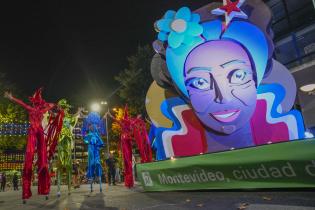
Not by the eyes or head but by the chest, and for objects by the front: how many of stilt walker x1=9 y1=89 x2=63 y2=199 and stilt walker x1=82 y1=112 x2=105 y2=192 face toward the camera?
2

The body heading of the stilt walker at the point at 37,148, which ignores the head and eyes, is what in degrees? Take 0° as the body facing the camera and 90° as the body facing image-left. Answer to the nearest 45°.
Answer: approximately 0°

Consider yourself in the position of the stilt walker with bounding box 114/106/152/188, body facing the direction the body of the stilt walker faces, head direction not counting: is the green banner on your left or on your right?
on your left

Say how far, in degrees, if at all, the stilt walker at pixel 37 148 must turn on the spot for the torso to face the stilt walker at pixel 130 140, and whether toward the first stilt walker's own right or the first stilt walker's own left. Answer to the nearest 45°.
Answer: approximately 135° to the first stilt walker's own left
